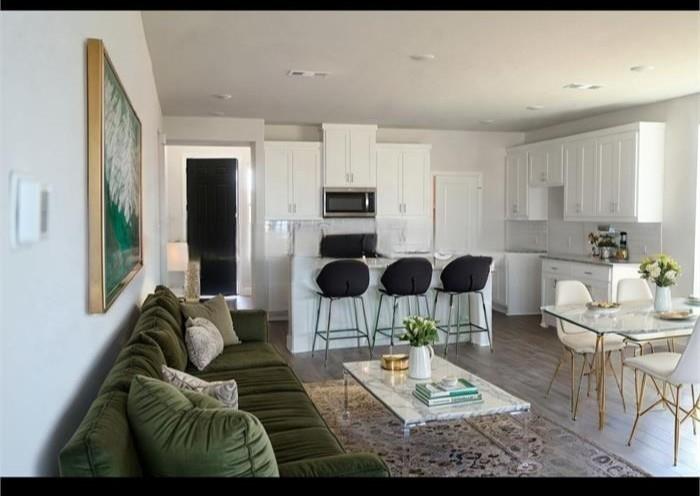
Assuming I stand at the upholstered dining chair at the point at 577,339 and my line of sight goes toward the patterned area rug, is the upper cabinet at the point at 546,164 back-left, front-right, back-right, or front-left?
back-right

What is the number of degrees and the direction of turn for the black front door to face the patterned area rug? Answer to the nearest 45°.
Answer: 0° — it already faces it

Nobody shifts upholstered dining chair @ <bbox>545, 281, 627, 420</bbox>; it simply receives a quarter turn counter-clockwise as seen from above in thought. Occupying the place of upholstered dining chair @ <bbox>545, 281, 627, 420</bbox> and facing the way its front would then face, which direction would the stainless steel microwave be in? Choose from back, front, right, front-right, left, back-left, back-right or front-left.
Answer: left

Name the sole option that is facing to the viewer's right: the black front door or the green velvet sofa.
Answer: the green velvet sofa

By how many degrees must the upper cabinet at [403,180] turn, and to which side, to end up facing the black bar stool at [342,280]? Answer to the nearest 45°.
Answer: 0° — it already faces it

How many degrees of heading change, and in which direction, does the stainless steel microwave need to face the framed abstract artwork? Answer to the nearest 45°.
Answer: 0° — it already faces it

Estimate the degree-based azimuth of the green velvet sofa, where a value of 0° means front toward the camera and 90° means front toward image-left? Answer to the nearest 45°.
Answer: approximately 270°

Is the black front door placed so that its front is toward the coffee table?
yes
